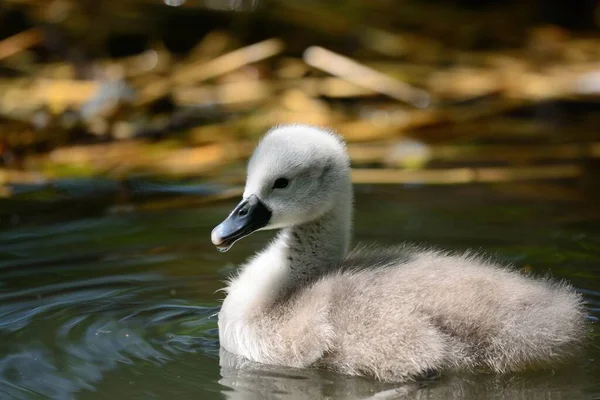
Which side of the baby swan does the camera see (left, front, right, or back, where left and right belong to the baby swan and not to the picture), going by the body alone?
left
